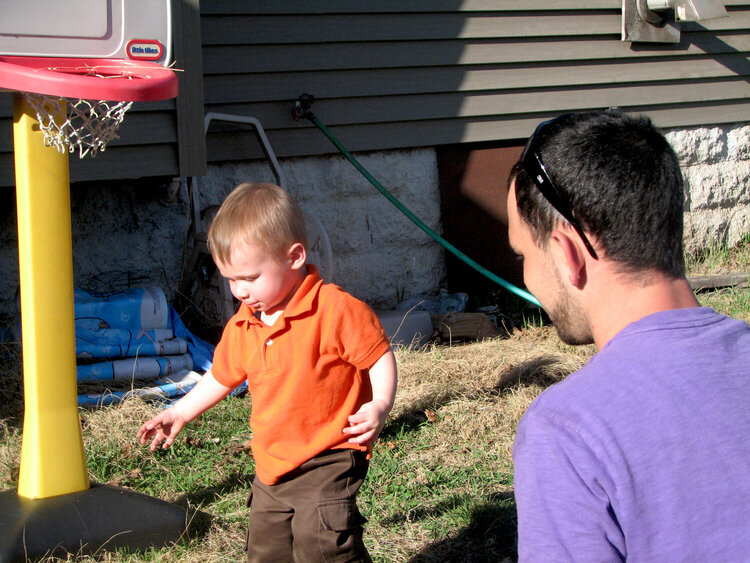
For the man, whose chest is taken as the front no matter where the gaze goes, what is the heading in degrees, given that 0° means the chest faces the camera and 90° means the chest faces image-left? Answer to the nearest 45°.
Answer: approximately 135°

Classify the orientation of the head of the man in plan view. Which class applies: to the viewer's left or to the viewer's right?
to the viewer's left

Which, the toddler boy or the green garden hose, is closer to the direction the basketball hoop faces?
the toddler boy

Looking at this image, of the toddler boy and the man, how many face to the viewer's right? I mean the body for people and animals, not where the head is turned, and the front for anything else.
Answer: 0

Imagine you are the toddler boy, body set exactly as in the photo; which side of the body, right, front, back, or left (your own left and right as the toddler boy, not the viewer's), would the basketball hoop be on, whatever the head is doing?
right

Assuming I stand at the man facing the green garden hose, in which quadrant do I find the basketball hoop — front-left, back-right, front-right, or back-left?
front-left

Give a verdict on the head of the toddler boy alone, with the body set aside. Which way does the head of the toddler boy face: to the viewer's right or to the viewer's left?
to the viewer's left

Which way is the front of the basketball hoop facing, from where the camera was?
facing the viewer and to the right of the viewer

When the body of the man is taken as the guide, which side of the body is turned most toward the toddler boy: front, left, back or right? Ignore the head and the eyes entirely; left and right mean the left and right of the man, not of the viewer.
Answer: front

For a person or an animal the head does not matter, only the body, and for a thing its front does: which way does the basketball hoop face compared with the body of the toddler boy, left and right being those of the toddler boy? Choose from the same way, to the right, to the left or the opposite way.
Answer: to the left

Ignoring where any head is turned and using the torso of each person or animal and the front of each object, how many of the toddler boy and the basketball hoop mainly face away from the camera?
0

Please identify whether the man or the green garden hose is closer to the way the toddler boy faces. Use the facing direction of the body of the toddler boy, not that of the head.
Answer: the man

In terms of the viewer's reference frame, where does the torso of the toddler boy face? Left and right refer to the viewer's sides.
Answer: facing the viewer and to the left of the viewer
